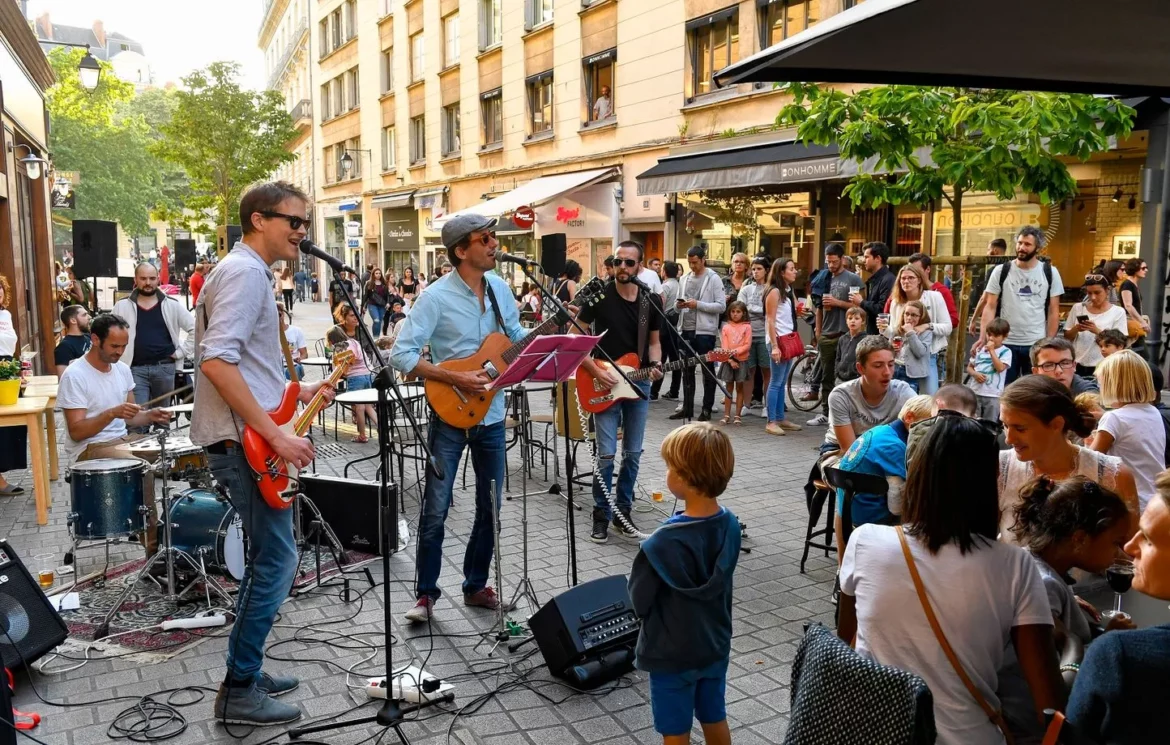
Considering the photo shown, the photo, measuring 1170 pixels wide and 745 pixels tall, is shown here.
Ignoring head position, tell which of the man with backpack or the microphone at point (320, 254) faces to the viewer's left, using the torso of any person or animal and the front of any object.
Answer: the microphone

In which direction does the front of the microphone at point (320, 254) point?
to the viewer's left

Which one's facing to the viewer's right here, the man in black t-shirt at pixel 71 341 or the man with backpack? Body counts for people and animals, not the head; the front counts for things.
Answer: the man in black t-shirt

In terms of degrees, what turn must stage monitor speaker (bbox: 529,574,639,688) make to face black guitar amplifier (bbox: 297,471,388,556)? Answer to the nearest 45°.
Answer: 0° — it already faces it

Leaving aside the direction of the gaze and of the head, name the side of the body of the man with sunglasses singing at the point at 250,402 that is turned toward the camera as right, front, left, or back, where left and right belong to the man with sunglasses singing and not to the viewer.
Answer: right

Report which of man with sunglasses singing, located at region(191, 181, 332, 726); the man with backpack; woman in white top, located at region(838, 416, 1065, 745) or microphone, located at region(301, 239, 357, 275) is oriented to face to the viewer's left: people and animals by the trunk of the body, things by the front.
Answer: the microphone

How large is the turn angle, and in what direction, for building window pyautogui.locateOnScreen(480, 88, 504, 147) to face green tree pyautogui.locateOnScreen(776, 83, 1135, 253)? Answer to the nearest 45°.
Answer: approximately 45° to its left

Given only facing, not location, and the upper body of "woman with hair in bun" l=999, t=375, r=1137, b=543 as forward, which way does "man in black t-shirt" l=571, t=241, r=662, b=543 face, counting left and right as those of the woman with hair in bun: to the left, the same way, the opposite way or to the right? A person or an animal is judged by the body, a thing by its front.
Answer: to the left

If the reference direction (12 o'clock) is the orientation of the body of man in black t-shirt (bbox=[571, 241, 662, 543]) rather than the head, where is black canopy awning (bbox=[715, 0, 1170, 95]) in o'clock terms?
The black canopy awning is roughly at 11 o'clock from the man in black t-shirt.

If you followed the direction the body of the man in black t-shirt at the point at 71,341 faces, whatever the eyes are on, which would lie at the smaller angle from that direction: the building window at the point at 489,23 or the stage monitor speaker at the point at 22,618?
the building window

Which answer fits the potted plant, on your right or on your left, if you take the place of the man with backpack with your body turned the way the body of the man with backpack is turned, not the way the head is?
on your right

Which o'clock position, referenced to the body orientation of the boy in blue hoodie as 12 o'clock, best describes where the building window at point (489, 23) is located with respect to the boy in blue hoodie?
The building window is roughly at 1 o'clock from the boy in blue hoodie.

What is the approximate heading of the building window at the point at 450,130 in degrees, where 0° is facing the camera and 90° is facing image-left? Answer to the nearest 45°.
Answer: approximately 45°

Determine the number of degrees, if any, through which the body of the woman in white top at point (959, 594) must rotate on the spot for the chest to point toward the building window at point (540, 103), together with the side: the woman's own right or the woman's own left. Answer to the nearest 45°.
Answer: approximately 45° to the woman's own left
